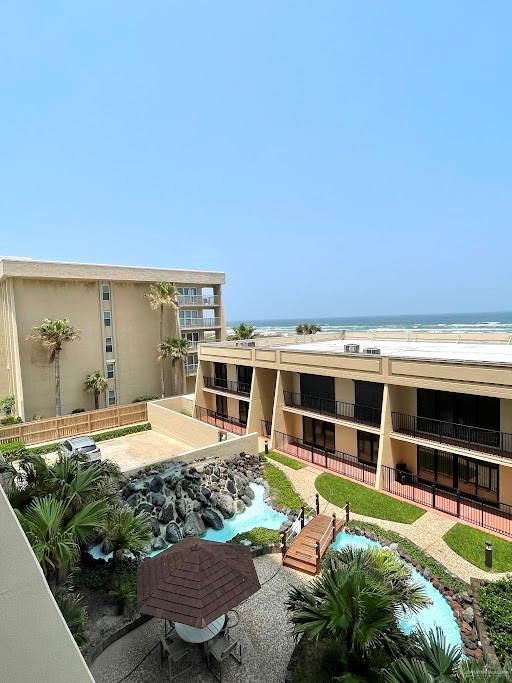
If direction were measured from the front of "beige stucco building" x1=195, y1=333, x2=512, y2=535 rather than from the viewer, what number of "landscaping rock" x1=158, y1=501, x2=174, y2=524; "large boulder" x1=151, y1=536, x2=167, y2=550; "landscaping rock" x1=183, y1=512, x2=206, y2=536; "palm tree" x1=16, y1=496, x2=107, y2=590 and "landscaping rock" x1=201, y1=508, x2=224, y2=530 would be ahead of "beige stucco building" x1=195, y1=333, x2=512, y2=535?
5

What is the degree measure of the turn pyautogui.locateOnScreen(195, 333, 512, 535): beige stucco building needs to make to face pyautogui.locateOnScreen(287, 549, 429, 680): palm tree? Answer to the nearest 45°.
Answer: approximately 45° to its left

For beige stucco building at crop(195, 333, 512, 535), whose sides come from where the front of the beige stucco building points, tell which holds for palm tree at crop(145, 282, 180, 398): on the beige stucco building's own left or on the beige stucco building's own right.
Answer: on the beige stucco building's own right

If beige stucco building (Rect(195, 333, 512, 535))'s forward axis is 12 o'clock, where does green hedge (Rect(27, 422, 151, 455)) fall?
The green hedge is roughly at 2 o'clock from the beige stucco building.

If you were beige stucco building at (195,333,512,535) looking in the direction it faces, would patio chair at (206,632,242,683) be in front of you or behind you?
in front

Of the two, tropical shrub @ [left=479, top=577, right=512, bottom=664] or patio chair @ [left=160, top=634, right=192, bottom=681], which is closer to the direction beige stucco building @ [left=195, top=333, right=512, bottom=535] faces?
the patio chair

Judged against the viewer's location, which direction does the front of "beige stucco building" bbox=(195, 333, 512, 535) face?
facing the viewer and to the left of the viewer

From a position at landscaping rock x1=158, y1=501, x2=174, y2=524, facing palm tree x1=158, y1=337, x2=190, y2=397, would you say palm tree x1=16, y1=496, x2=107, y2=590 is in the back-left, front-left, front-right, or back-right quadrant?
back-left

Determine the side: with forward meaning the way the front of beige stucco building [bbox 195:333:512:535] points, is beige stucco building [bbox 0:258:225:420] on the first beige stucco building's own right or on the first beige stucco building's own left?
on the first beige stucco building's own right

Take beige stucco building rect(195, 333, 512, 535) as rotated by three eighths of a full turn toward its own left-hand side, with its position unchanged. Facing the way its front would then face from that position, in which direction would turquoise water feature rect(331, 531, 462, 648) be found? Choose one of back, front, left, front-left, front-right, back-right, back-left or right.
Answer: right

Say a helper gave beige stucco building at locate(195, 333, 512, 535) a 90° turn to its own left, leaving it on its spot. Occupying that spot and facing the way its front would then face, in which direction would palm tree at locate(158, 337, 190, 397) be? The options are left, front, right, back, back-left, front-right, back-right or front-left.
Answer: back

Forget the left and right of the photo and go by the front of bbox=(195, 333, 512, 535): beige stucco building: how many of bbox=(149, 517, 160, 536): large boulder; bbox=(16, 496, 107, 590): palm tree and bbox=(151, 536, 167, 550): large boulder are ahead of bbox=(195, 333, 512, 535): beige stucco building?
3

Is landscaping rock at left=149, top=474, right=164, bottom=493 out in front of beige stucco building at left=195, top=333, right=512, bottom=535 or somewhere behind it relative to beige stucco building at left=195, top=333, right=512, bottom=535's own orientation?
in front

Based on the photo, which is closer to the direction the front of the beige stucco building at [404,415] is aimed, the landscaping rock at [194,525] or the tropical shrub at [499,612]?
the landscaping rock

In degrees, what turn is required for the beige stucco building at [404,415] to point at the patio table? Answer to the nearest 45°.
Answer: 0° — it already faces it

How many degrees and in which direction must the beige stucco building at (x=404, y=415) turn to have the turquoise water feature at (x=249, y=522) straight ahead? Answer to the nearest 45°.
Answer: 0° — it already faces it

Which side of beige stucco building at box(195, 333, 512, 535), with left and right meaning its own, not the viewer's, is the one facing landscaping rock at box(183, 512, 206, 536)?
front

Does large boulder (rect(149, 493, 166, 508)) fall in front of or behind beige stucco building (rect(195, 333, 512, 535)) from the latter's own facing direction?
in front

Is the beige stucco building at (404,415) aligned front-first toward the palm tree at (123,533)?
yes

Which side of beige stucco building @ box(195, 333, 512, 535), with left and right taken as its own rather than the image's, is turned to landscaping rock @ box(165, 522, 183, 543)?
front

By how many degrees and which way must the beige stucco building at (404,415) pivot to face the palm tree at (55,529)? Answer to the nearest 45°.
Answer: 0° — it already faces it
